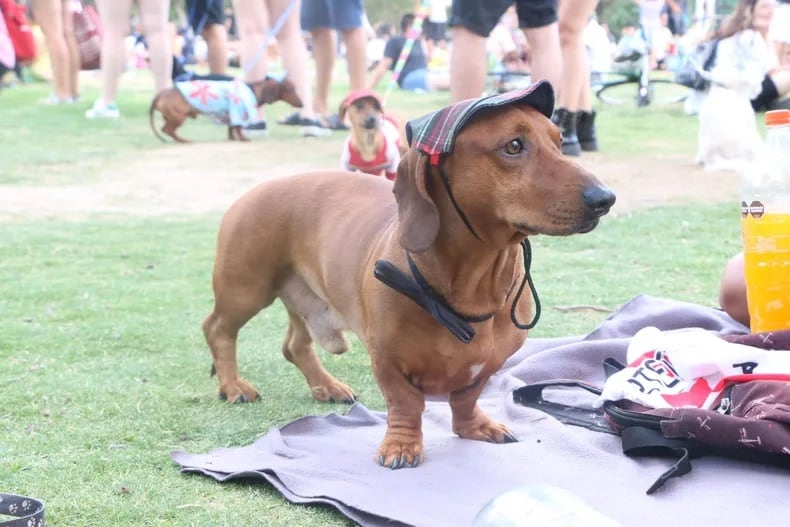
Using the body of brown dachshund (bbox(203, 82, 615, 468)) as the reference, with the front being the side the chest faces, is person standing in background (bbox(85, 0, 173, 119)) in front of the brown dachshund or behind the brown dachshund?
behind

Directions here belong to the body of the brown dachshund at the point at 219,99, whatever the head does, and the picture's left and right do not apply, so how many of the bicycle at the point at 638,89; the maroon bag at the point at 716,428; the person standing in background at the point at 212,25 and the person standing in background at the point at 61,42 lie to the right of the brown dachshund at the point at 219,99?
1

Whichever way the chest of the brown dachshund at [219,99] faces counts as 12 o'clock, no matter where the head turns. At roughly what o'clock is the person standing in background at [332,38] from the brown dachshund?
The person standing in background is roughly at 12 o'clock from the brown dachshund.

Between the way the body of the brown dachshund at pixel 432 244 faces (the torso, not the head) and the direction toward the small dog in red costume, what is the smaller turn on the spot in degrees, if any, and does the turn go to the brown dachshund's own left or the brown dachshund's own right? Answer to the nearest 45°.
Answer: approximately 135° to the brown dachshund's own left

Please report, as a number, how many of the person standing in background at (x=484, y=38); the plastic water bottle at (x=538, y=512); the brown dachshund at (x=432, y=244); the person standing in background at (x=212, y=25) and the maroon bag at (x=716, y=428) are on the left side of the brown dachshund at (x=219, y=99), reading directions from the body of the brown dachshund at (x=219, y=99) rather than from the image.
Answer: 1

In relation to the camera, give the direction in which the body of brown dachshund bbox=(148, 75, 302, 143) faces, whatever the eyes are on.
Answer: to the viewer's right

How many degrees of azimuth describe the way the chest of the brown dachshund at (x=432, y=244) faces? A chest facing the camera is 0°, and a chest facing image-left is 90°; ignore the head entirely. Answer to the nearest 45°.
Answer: approximately 315°
